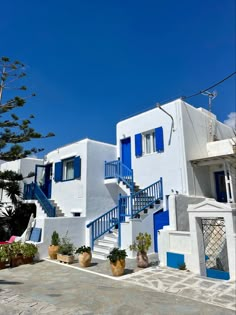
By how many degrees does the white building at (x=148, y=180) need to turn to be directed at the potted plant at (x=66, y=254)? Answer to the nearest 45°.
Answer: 0° — it already faces it

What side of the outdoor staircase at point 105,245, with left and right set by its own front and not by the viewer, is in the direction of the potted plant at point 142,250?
left

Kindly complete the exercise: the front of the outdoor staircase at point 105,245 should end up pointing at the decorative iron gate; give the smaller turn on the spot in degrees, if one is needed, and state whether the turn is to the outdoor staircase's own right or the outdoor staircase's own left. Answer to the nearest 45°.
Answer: approximately 90° to the outdoor staircase's own left

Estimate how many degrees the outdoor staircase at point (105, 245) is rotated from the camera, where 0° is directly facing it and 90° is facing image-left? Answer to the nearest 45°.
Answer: approximately 45°

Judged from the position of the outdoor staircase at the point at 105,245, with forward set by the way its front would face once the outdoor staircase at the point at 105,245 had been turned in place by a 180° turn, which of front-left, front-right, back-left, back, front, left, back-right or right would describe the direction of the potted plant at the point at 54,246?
back-left

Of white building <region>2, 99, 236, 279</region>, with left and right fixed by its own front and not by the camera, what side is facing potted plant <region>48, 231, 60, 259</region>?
front

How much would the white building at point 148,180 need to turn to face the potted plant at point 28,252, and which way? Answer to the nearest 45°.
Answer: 0° — it already faces it
